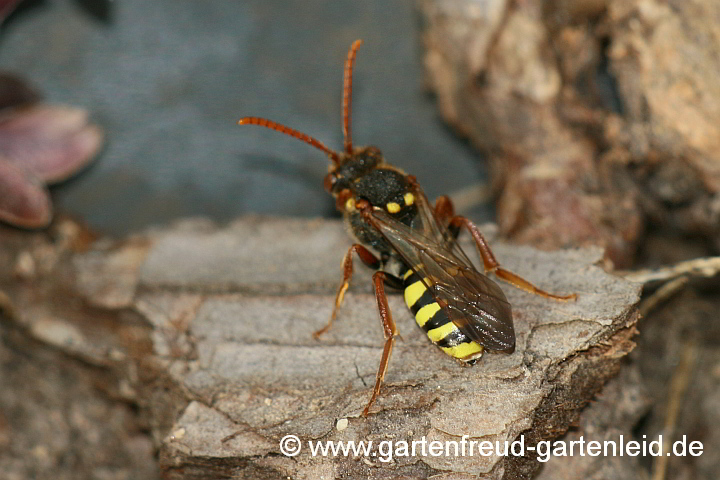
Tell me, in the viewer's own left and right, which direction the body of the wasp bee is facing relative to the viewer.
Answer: facing away from the viewer and to the left of the viewer
